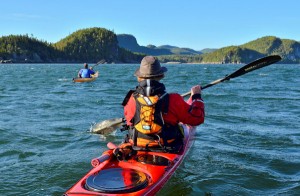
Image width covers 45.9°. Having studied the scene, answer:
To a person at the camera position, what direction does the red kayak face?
facing away from the viewer and to the right of the viewer
